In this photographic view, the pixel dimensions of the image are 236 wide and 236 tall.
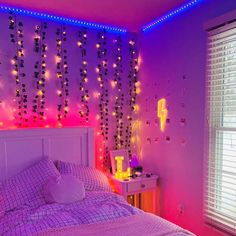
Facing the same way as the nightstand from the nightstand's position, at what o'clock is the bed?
The bed is roughly at 3 o'clock from the nightstand.

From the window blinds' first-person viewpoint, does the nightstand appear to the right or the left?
on its right

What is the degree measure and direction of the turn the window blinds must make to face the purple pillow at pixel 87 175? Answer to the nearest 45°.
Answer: approximately 45° to its right

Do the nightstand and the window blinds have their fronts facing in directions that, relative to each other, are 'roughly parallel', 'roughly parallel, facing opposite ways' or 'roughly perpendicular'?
roughly perpendicular

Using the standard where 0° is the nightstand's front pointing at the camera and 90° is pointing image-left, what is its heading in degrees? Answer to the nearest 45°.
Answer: approximately 315°

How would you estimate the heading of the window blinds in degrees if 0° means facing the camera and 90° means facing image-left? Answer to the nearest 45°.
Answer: approximately 45°

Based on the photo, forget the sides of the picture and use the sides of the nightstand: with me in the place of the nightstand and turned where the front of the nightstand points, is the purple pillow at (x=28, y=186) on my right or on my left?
on my right

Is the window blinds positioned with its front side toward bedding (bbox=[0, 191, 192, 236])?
yes

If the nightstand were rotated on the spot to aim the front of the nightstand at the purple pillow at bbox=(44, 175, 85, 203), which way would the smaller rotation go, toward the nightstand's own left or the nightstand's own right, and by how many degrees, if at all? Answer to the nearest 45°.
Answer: approximately 90° to the nightstand's own right
